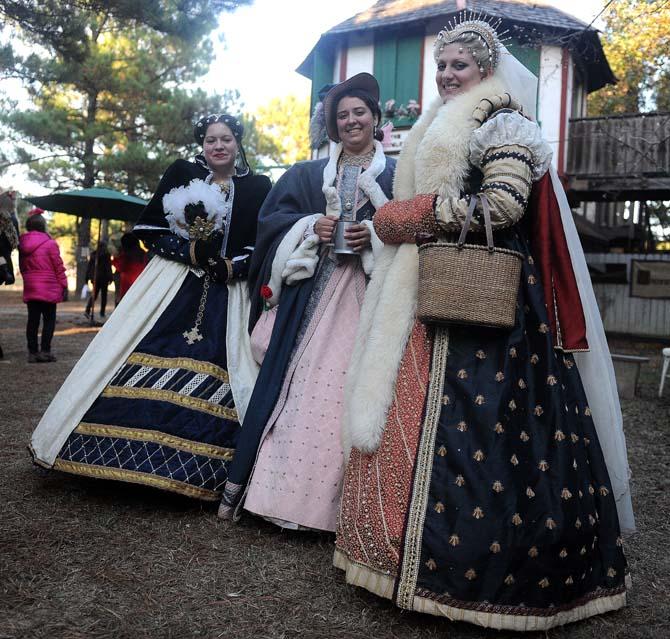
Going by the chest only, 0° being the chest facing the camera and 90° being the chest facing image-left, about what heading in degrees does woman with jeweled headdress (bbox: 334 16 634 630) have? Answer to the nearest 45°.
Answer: approximately 45°

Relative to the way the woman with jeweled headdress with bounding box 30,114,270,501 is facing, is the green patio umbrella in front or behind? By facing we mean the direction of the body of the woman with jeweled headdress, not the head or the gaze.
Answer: behind

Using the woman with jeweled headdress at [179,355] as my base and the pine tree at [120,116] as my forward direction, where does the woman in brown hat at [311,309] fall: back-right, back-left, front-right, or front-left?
back-right

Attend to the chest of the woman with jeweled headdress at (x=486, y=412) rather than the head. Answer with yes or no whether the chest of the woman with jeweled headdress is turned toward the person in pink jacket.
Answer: no

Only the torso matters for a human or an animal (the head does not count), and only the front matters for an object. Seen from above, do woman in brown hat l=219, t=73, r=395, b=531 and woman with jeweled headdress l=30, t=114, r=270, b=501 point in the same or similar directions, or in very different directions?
same or similar directions

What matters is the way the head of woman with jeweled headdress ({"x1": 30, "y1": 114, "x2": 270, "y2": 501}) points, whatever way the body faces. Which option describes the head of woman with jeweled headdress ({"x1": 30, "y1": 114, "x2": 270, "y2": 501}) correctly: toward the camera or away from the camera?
toward the camera

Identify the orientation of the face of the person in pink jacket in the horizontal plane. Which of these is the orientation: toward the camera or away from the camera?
away from the camera

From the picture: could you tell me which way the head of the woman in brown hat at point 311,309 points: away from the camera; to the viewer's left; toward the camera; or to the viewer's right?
toward the camera

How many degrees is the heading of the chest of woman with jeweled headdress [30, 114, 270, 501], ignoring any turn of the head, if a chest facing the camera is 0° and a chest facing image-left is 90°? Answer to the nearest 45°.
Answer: approximately 0°

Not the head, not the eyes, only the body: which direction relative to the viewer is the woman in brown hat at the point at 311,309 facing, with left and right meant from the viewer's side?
facing the viewer

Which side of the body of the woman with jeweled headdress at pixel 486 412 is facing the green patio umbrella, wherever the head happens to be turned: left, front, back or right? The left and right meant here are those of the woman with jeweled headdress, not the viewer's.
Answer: right

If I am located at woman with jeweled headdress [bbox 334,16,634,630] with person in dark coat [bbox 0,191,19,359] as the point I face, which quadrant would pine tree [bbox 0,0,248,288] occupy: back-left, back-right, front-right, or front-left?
front-right

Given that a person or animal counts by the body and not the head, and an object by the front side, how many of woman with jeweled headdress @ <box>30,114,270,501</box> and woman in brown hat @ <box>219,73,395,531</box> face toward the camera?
2

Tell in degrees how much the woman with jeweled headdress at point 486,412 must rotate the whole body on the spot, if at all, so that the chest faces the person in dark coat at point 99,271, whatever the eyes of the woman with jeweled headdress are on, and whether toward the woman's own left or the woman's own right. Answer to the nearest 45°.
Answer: approximately 90° to the woman's own right
